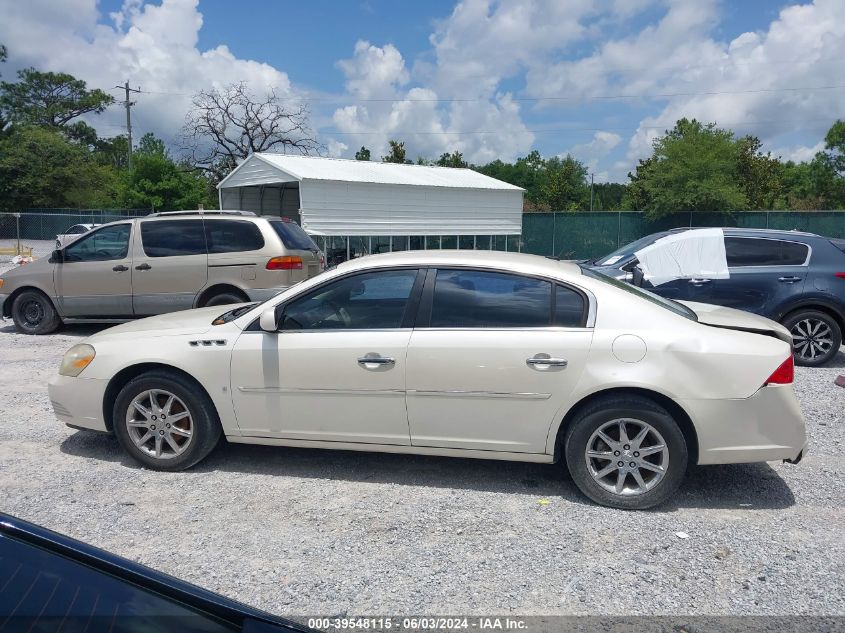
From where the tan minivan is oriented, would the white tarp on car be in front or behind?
behind

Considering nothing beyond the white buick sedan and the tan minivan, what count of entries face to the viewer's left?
2

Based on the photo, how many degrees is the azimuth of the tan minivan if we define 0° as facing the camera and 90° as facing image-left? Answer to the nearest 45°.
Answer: approximately 90°

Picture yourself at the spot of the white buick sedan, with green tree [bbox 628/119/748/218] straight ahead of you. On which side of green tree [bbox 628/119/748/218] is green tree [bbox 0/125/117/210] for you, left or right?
left

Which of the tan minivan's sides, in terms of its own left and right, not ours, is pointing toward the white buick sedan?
left

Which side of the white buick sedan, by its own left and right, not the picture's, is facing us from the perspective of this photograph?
left

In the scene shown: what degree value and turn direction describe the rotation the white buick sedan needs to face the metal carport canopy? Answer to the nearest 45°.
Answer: approximately 90° to its right

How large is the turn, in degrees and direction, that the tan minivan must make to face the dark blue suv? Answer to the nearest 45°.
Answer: approximately 135° to its left

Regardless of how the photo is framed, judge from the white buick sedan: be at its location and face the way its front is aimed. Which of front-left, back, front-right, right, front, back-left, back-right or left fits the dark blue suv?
back-right

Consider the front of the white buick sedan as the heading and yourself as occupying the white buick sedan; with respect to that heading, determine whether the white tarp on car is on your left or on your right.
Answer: on your right

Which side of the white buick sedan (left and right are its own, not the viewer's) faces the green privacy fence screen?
right
